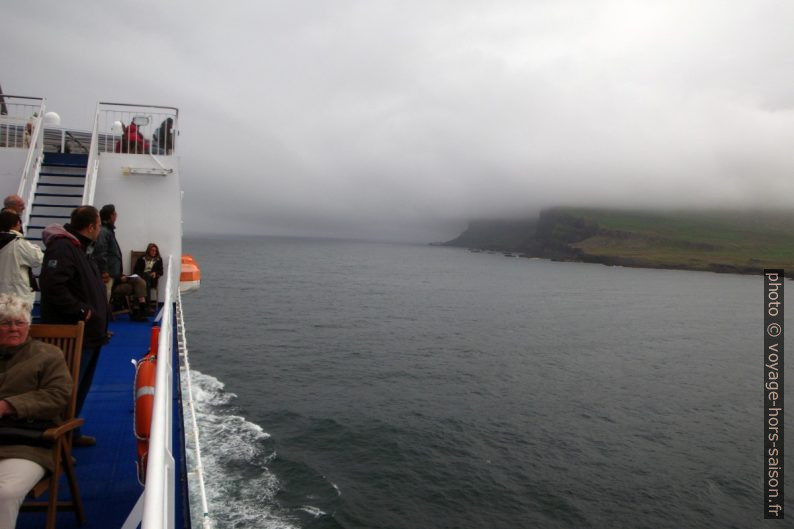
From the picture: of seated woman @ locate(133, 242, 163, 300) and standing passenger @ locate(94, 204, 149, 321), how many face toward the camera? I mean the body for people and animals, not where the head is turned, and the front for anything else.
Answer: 1

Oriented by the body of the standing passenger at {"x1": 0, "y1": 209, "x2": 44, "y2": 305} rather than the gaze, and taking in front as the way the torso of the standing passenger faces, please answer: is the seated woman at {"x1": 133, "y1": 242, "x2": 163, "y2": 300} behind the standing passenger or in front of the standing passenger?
in front

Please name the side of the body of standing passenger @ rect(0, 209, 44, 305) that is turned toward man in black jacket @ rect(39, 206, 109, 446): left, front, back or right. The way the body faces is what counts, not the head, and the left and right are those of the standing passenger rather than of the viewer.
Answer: right

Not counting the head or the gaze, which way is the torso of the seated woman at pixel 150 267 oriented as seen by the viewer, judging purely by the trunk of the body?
toward the camera

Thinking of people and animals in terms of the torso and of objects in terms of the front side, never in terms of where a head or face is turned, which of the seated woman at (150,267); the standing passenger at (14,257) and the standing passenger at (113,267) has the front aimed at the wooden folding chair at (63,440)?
the seated woman

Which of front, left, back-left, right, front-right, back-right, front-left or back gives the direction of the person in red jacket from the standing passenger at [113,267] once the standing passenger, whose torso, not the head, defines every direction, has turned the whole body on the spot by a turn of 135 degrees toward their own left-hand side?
front-right

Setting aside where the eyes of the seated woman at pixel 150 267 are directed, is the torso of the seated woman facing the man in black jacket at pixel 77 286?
yes

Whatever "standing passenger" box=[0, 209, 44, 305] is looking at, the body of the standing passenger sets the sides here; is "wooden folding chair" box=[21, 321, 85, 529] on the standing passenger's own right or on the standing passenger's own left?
on the standing passenger's own right

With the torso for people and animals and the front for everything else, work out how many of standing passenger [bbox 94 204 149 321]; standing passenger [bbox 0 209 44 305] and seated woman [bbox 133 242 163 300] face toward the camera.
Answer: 1

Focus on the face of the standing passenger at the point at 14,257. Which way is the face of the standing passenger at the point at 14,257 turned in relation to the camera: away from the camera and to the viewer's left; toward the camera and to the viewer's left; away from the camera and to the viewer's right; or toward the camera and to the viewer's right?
away from the camera and to the viewer's right

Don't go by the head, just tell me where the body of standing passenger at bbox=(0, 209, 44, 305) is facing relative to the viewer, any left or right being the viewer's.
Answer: facing away from the viewer and to the right of the viewer

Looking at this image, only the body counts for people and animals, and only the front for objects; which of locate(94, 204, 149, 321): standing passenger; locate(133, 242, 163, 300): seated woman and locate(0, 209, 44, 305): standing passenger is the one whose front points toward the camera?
the seated woman

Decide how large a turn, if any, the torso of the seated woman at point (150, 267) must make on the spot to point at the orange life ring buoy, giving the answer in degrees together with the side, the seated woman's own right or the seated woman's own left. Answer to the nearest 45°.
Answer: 0° — they already face it

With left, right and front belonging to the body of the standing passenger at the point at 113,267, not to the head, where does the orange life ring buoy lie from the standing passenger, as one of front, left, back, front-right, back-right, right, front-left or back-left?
right

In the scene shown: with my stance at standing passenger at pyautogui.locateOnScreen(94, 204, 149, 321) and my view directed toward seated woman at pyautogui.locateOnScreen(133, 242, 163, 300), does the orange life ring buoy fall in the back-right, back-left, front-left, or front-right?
back-right

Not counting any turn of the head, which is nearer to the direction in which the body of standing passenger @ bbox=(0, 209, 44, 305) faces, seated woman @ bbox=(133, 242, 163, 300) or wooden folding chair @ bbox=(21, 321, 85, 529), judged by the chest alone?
the seated woman
